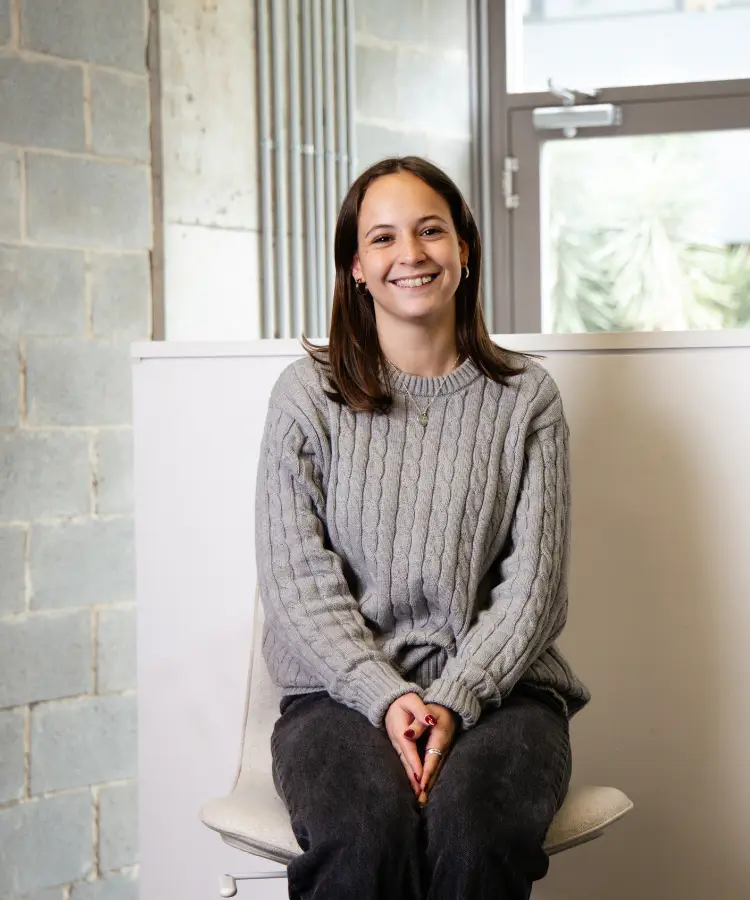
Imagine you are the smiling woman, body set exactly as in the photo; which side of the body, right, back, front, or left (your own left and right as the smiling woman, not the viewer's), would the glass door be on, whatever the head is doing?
back
